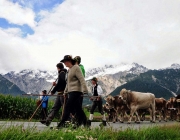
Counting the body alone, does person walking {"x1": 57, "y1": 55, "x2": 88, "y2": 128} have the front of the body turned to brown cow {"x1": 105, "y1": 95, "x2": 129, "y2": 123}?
no

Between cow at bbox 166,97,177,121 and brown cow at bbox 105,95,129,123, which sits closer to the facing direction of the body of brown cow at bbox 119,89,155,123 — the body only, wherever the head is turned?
the brown cow

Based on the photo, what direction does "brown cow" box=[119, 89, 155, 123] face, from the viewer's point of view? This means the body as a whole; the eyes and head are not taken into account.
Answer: to the viewer's left

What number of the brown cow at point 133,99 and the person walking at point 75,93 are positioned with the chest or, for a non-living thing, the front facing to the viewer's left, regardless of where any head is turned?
2

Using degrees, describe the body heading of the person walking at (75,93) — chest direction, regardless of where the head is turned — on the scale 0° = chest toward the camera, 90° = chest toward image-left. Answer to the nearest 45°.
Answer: approximately 90°

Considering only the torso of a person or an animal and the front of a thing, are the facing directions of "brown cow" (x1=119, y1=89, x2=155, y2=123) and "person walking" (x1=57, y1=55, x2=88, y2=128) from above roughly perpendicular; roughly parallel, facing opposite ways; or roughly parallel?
roughly parallel

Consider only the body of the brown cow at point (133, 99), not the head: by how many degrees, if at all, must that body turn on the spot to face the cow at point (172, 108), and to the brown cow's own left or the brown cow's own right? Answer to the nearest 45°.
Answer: approximately 135° to the brown cow's own right

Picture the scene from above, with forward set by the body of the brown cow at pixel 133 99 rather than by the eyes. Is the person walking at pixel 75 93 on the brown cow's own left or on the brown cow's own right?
on the brown cow's own left

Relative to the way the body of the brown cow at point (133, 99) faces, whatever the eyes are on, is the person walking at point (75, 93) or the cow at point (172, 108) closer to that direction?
the person walking
